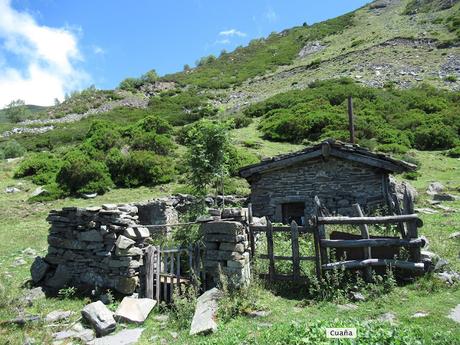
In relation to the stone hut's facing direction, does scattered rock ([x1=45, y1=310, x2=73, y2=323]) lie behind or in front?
in front

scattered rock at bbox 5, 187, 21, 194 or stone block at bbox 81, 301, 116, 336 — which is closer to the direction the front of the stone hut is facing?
the stone block

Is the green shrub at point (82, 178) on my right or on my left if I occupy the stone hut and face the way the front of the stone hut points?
on my right

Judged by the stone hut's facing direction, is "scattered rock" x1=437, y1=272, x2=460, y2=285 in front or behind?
in front

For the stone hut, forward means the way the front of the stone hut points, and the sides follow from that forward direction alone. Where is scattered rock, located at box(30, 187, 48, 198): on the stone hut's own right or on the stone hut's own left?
on the stone hut's own right

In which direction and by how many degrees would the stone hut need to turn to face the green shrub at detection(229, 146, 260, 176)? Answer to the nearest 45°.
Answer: approximately 135° to its right

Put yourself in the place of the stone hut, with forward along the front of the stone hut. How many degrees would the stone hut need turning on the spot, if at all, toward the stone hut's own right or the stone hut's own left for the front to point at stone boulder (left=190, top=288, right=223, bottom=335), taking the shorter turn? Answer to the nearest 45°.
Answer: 0° — it already faces it

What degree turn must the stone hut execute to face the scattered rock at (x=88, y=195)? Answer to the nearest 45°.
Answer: approximately 90° to its right

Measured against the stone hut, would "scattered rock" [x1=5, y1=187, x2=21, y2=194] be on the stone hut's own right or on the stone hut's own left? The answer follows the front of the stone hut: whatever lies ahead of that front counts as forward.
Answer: on the stone hut's own right

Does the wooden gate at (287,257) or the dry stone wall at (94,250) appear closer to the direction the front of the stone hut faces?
the wooden gate

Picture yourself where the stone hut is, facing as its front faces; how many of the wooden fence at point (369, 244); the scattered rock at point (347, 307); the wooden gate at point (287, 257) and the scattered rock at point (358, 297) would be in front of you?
4

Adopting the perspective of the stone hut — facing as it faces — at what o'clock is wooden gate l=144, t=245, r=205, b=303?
The wooden gate is roughly at 1 o'clock from the stone hut.

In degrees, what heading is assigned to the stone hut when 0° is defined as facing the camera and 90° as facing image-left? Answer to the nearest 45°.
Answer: approximately 0°

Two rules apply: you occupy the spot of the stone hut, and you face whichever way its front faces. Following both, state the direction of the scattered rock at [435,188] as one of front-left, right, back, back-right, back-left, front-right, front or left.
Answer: back-left

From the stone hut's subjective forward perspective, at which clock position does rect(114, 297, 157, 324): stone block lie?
The stone block is roughly at 1 o'clock from the stone hut.

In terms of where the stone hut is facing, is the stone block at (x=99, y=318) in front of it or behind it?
in front
